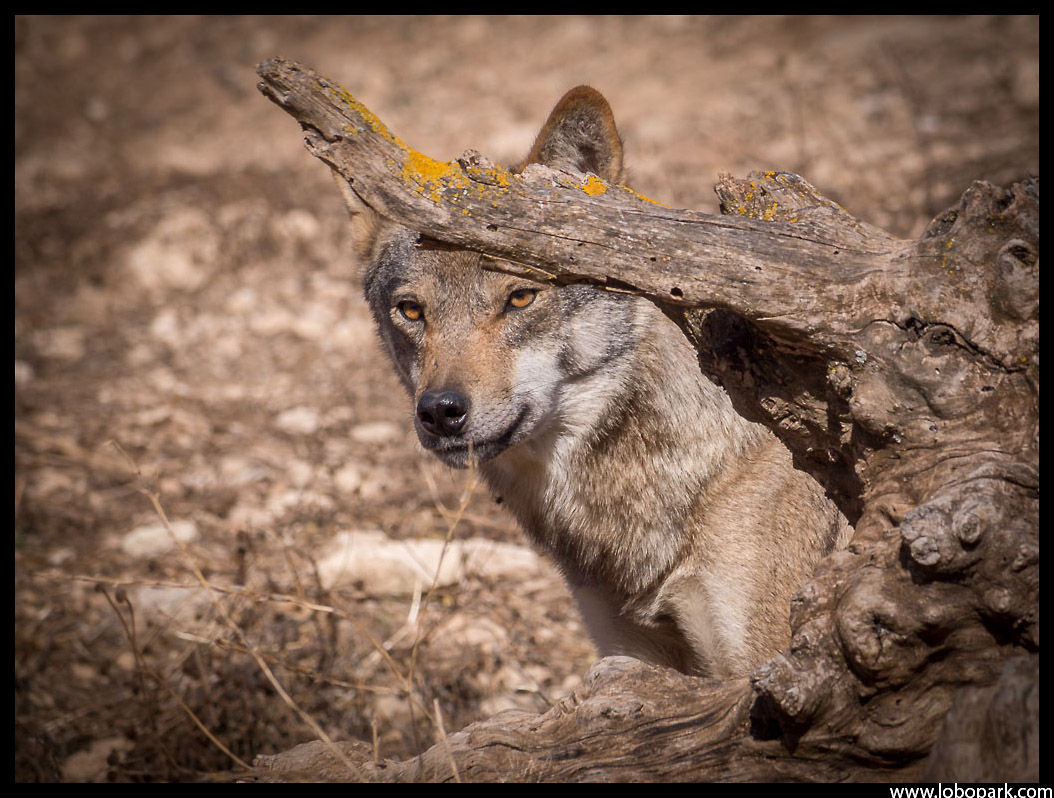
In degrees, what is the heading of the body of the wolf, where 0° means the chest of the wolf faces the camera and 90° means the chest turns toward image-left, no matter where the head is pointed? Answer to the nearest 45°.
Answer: approximately 45°
